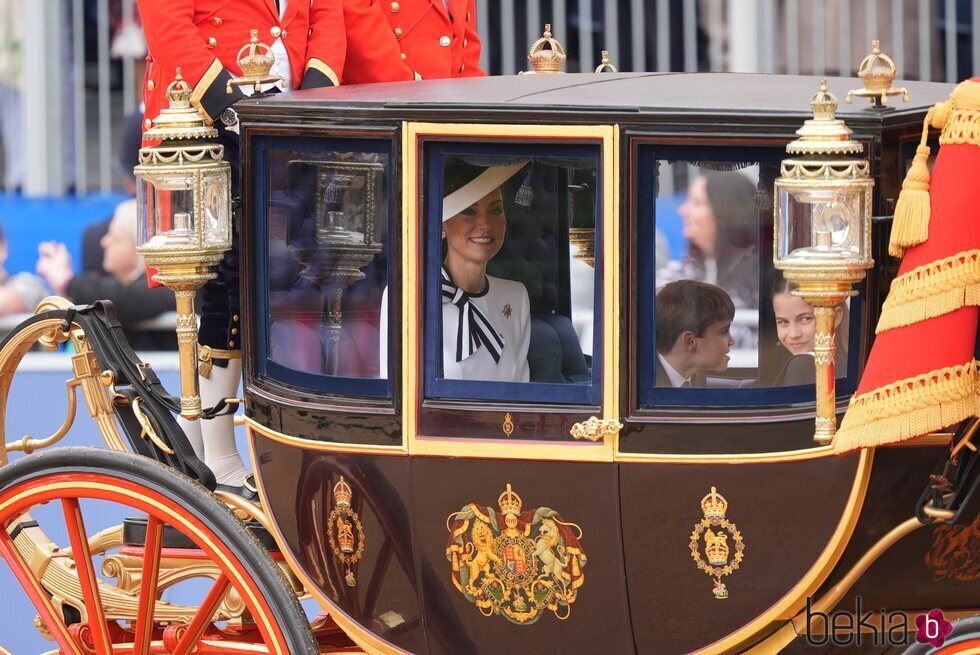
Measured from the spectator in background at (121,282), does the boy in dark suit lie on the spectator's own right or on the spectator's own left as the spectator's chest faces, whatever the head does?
on the spectator's own left

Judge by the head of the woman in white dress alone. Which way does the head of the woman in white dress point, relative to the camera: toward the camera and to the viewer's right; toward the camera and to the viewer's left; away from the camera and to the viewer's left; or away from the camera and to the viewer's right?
toward the camera and to the viewer's right

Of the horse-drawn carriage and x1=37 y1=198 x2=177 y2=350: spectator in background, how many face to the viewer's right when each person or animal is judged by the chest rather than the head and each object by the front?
1

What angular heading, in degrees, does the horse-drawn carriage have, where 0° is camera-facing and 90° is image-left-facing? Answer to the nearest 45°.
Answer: approximately 270°

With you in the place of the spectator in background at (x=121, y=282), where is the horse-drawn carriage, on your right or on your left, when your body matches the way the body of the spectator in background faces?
on your left

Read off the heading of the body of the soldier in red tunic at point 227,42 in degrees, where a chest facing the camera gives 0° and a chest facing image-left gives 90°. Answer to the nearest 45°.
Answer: approximately 315°

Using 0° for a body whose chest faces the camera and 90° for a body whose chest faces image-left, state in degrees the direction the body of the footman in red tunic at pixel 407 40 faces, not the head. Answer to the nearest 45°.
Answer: approximately 315°

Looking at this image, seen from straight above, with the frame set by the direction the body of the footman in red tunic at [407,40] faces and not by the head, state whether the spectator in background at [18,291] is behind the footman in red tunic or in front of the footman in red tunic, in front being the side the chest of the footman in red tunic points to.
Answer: behind

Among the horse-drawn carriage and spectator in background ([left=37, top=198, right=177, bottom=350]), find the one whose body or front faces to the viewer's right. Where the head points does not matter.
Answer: the horse-drawn carriage

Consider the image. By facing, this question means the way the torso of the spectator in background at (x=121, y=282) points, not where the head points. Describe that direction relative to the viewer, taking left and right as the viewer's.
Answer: facing the viewer and to the left of the viewer
